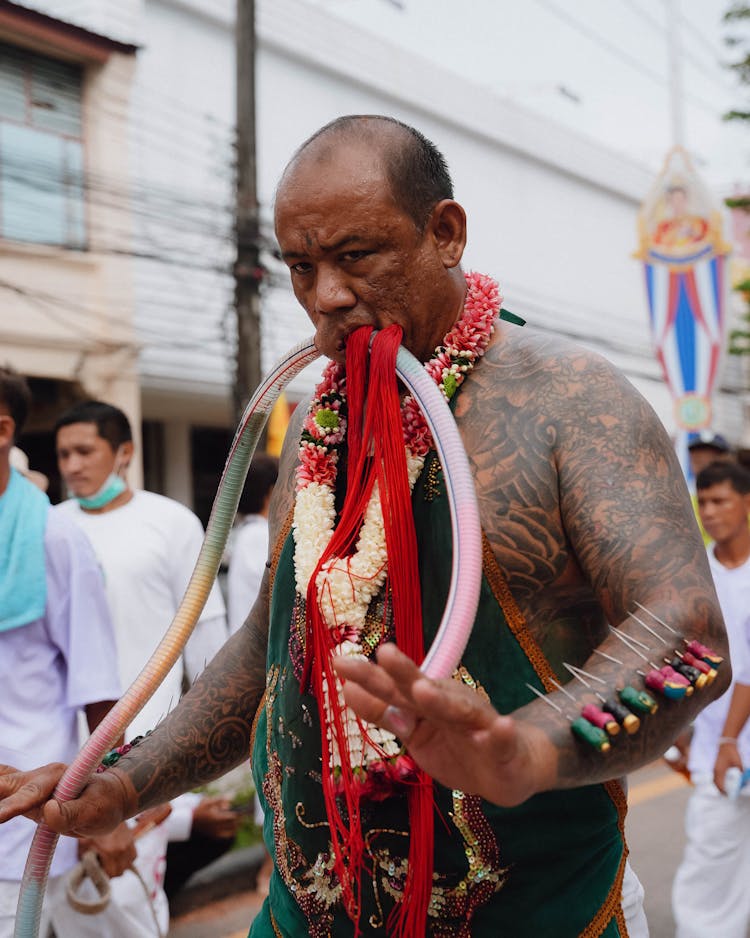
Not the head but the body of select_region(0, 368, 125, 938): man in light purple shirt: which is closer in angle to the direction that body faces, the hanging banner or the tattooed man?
the tattooed man

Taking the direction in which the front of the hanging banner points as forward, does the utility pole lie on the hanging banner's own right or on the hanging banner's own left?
on the hanging banner's own right

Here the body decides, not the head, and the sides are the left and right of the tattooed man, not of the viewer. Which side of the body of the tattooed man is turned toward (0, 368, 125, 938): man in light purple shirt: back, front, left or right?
right
